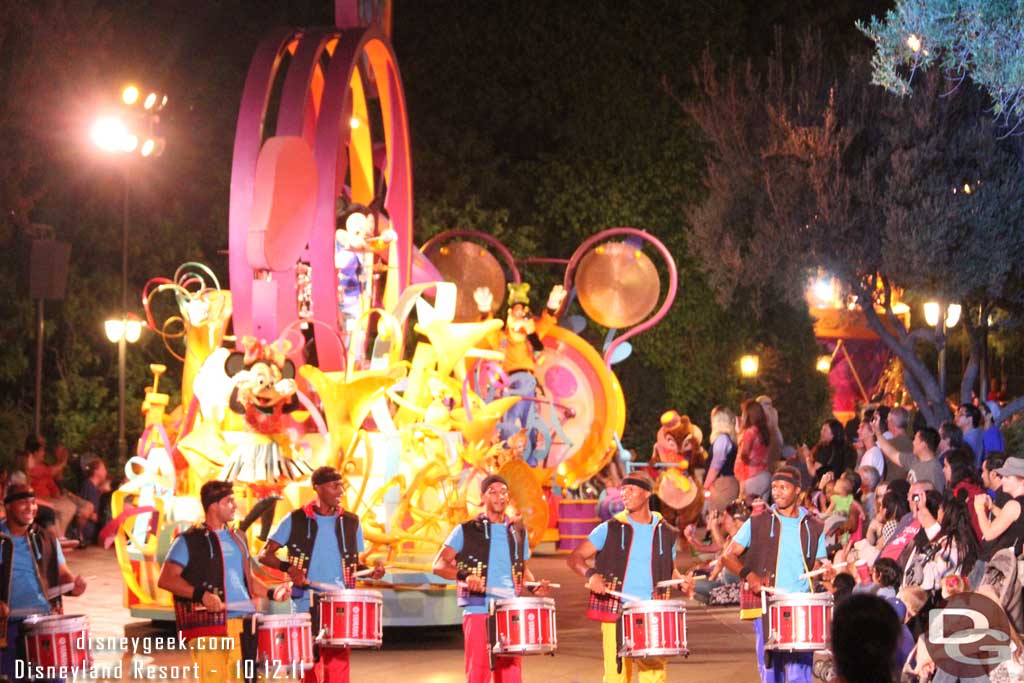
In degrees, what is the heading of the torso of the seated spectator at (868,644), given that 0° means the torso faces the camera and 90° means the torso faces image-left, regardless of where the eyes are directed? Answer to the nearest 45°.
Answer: approximately 180°

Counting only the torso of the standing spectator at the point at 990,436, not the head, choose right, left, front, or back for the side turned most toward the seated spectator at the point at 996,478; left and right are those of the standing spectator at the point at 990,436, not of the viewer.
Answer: left

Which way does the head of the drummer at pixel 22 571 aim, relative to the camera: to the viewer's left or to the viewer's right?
to the viewer's right

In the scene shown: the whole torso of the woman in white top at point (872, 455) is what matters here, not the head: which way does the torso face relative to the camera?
to the viewer's left

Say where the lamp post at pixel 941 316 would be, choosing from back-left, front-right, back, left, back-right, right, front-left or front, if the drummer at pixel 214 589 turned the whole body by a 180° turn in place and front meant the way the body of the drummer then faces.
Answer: right

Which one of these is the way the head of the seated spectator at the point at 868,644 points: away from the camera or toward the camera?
away from the camera

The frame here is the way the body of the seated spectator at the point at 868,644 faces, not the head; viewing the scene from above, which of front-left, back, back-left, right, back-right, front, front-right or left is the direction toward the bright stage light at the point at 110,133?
front-left

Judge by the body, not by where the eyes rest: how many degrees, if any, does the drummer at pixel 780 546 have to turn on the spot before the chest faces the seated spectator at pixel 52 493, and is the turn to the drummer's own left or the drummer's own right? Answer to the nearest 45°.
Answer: approximately 135° to the drummer's own right

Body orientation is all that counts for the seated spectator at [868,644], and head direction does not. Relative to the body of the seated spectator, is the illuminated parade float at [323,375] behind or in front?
in front

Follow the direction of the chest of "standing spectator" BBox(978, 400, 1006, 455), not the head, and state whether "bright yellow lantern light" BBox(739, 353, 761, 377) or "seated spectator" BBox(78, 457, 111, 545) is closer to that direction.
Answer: the seated spectator

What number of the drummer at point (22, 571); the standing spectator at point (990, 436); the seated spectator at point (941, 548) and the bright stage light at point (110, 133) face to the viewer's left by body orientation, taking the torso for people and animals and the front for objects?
2

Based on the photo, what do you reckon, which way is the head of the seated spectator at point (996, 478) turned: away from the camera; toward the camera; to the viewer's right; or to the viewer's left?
to the viewer's left

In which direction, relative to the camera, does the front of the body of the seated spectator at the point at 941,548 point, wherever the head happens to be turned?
to the viewer's left

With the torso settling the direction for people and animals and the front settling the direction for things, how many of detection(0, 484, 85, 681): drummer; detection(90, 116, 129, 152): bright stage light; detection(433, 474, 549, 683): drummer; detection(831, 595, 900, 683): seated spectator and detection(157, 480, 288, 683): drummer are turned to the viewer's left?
0
